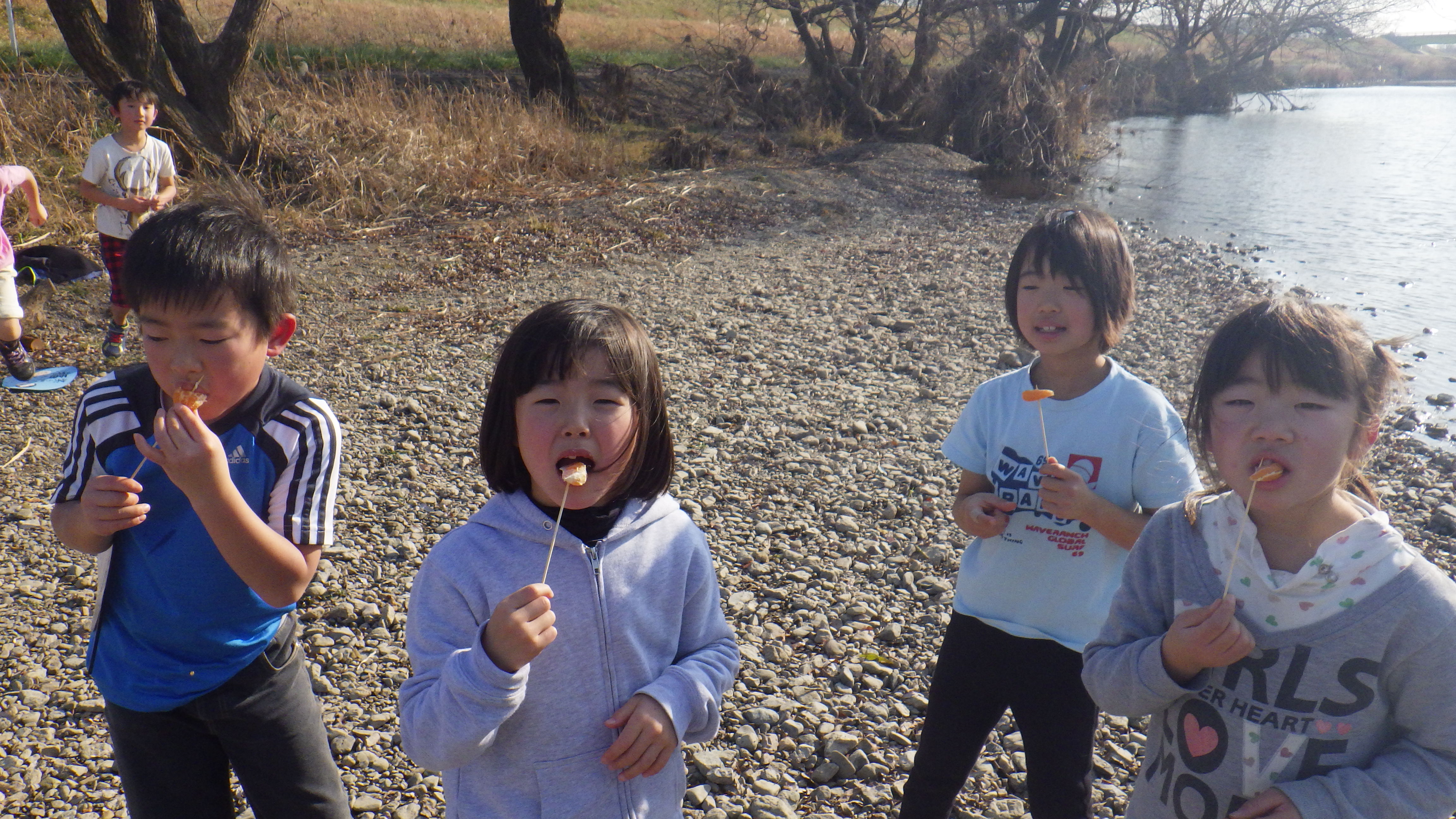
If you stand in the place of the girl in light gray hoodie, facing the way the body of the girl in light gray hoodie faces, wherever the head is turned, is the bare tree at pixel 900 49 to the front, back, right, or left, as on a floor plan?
back

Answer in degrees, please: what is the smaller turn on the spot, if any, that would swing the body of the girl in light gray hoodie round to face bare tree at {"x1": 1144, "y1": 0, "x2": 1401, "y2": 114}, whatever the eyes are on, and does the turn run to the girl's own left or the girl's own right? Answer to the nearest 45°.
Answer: approximately 135° to the girl's own left

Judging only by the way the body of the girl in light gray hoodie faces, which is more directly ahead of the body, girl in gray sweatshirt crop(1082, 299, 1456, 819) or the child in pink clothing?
the girl in gray sweatshirt

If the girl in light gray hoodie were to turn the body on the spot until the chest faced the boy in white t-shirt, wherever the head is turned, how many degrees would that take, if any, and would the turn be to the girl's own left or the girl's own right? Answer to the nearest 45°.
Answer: approximately 135° to the girl's own right

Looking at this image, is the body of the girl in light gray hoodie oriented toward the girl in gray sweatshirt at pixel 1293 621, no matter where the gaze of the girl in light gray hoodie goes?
no

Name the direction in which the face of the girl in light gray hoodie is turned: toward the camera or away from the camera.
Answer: toward the camera

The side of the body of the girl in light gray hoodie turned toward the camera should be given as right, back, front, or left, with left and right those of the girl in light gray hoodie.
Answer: front

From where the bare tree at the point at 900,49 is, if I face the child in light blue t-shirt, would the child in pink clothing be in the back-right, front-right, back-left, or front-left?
front-right

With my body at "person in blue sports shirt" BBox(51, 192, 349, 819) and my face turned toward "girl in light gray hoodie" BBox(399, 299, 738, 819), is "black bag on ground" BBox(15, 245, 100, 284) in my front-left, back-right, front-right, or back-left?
back-left

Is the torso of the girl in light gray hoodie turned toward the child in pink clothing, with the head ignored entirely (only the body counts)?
no

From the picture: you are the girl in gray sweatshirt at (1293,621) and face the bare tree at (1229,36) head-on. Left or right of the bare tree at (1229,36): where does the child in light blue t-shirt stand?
left

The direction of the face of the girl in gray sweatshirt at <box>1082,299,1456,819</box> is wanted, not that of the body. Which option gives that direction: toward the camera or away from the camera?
toward the camera

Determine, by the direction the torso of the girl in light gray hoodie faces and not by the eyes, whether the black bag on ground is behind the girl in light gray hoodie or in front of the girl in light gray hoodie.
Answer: behind
